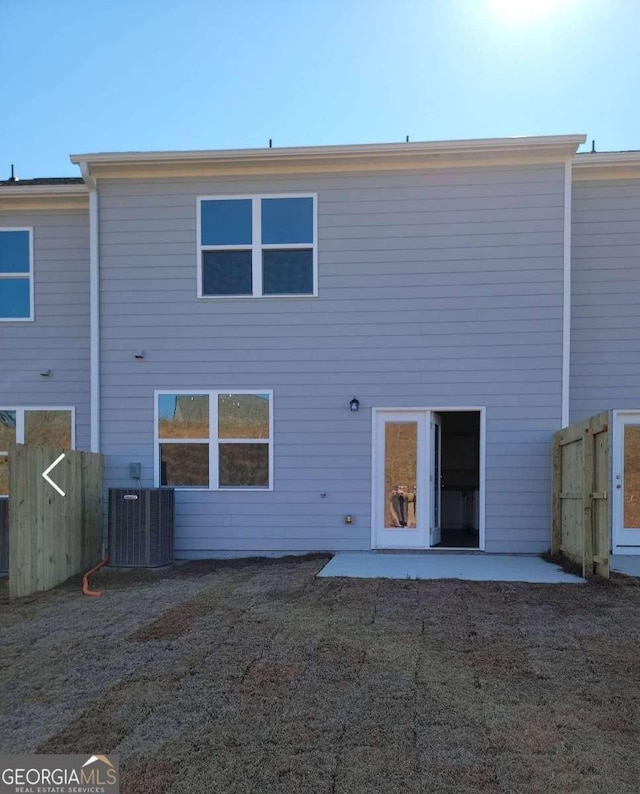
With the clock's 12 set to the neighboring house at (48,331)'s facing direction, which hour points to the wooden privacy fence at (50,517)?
The wooden privacy fence is roughly at 6 o'clock from the neighboring house.

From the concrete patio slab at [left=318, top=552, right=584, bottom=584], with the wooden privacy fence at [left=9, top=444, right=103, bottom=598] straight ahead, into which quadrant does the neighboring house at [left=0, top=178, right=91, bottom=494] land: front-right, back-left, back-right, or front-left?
front-right

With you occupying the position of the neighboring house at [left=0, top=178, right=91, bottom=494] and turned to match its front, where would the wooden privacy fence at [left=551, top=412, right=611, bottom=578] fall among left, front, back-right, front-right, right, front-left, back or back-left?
back-right

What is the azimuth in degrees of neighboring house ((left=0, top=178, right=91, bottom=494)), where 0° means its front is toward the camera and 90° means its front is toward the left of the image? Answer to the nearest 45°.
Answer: approximately 180°

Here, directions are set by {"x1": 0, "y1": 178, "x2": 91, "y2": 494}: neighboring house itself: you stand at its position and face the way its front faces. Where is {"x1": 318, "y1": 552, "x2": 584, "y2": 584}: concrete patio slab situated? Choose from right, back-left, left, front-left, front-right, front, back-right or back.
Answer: back-right
